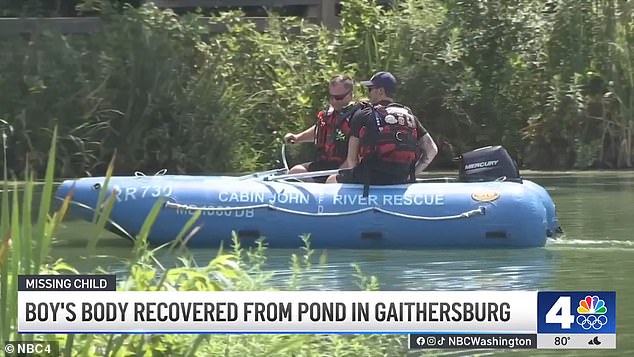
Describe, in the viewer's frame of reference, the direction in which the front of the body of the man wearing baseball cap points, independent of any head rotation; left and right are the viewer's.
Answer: facing away from the viewer and to the left of the viewer

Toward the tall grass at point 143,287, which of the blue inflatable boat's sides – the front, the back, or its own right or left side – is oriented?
left

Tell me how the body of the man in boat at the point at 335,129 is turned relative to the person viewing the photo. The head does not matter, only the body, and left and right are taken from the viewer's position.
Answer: facing the viewer and to the left of the viewer

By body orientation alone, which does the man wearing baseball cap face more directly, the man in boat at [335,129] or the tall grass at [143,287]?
the man in boat

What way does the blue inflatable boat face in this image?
to the viewer's left

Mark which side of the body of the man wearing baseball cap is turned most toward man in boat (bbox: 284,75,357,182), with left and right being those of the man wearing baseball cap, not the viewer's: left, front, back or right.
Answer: front

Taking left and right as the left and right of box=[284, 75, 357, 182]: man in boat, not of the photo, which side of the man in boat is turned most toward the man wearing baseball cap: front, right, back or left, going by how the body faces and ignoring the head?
left

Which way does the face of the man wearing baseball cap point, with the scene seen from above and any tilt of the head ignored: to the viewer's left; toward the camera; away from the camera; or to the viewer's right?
to the viewer's left
